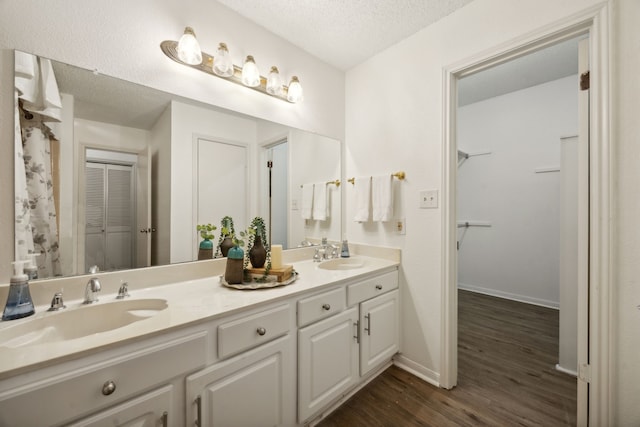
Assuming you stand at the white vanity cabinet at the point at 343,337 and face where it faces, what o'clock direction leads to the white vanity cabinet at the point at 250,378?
the white vanity cabinet at the point at 250,378 is roughly at 3 o'clock from the white vanity cabinet at the point at 343,337.

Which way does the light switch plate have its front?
toward the camera

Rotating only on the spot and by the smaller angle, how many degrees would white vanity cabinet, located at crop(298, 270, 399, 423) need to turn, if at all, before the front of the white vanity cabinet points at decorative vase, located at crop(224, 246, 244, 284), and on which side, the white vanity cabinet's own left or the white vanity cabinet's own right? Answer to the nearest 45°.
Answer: approximately 135° to the white vanity cabinet's own right

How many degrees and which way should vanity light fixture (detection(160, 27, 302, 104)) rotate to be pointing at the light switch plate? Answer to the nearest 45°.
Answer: approximately 45° to its left

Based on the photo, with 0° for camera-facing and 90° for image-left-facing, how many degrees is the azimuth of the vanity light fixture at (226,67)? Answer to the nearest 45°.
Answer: approximately 315°

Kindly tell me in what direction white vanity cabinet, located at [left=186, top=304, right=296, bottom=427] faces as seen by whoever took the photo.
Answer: facing the viewer and to the right of the viewer

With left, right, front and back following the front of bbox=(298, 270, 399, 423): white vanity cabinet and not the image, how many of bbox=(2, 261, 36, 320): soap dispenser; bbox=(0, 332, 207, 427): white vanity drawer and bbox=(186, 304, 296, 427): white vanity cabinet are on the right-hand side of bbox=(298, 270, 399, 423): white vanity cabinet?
3

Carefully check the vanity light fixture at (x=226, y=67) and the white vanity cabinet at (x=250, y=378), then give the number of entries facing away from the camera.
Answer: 0
